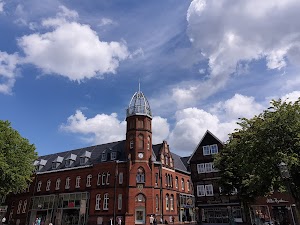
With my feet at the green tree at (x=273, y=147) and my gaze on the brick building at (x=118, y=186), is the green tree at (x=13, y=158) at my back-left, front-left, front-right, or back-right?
front-left

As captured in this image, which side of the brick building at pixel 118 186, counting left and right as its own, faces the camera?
front

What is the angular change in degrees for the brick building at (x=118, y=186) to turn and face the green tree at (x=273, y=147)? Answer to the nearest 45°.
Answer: approximately 45° to its left
